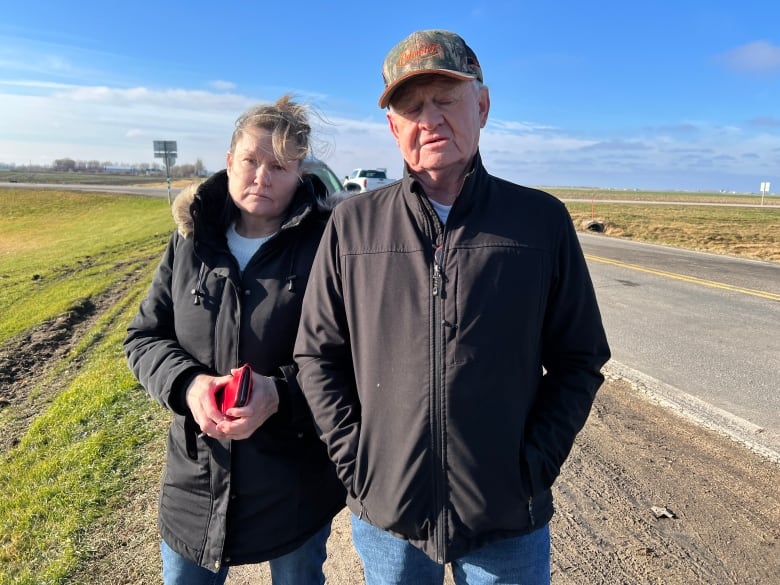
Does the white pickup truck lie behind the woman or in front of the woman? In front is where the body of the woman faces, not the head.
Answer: behind

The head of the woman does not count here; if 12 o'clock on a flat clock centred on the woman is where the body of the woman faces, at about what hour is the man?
The man is roughly at 10 o'clock from the woman.

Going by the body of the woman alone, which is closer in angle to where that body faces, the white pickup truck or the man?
the man

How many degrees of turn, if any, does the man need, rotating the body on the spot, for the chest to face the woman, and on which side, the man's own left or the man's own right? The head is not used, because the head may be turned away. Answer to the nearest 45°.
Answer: approximately 90° to the man's own right

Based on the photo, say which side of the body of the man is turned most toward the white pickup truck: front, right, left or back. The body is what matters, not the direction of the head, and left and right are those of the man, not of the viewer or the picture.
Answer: back

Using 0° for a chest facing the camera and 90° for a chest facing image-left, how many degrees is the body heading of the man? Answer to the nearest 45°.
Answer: approximately 0°

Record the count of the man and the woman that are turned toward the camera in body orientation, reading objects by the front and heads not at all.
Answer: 2

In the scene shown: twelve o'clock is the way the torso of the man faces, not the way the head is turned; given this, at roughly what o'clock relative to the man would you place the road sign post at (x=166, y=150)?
The road sign post is roughly at 5 o'clock from the man.

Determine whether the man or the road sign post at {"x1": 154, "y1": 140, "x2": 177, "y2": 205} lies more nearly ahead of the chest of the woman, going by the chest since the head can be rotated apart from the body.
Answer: the man

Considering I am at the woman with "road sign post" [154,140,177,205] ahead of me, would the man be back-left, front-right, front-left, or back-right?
back-right
